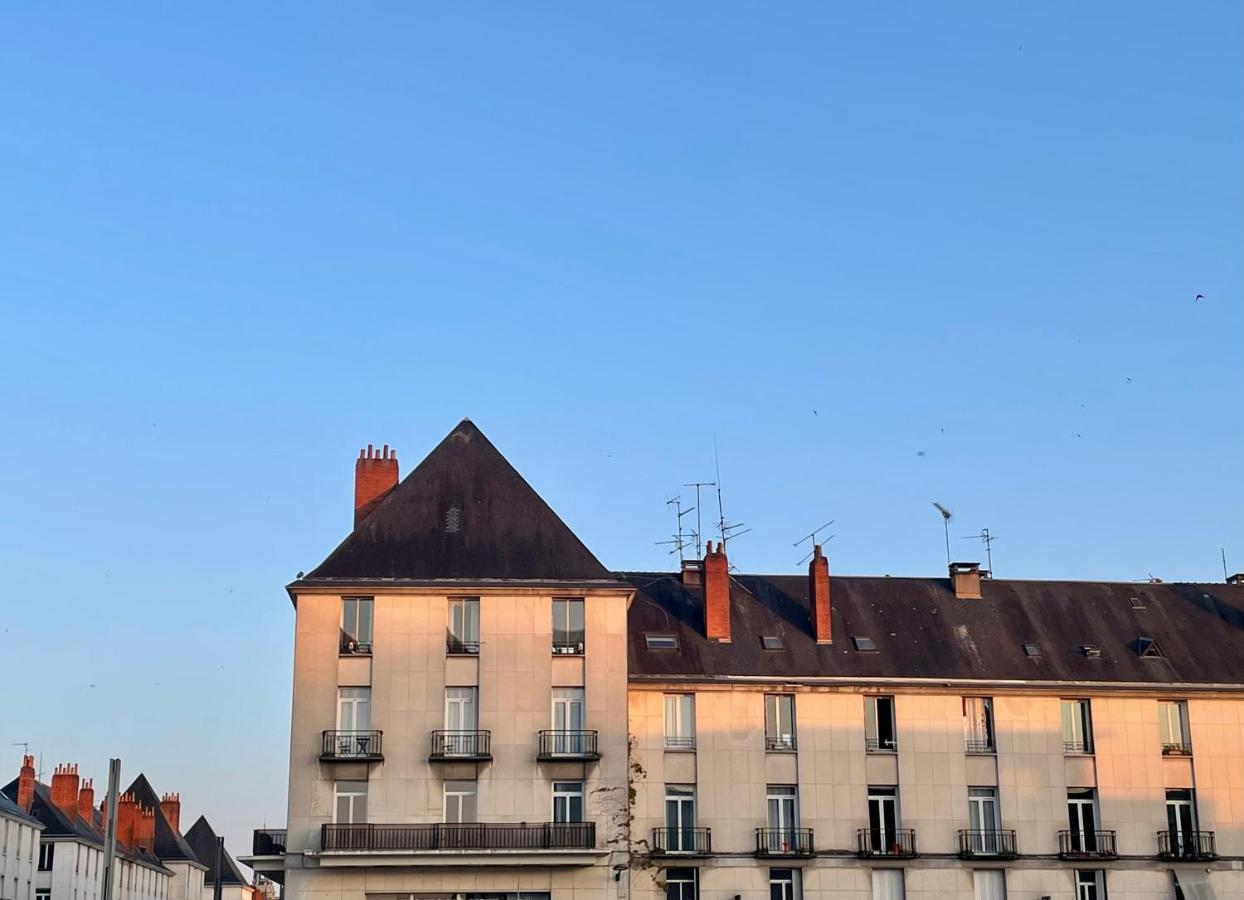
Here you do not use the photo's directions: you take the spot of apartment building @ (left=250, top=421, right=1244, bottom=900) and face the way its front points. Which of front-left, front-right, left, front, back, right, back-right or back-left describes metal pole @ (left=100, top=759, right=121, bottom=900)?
front-right

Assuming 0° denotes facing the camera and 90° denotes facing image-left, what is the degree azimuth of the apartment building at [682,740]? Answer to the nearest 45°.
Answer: approximately 0°
